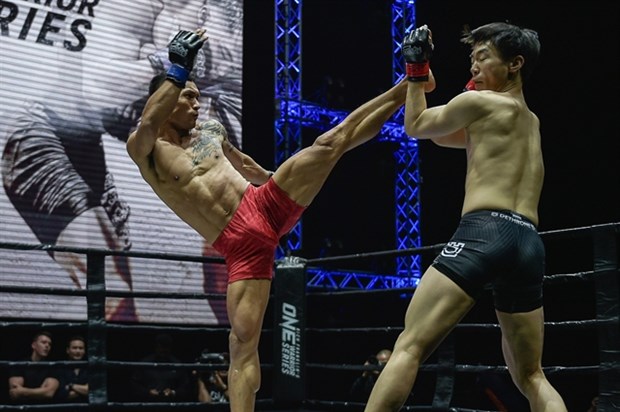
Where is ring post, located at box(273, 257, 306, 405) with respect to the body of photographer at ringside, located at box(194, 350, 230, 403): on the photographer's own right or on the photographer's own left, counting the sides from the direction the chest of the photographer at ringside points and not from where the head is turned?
on the photographer's own left

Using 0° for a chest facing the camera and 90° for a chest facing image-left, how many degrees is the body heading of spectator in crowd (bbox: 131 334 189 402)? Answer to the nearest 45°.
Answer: approximately 0°

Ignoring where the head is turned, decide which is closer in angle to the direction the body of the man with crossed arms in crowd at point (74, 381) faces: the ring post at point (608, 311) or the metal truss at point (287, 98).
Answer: the ring post

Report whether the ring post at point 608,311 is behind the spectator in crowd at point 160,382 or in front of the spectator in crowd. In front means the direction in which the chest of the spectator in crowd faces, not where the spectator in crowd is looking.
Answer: in front

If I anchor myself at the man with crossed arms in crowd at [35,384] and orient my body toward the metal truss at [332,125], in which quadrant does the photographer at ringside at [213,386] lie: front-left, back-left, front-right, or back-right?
front-right

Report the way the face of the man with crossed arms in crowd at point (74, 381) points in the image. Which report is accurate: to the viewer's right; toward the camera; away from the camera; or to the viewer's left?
toward the camera

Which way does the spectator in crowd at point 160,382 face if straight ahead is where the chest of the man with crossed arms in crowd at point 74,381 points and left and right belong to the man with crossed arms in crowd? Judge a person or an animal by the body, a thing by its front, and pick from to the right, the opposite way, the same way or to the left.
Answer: the same way

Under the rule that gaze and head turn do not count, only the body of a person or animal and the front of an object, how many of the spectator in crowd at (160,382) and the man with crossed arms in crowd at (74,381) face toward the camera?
2

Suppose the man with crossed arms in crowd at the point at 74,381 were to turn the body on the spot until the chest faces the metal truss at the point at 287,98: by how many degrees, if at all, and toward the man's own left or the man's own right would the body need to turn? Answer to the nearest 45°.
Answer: approximately 135° to the man's own left

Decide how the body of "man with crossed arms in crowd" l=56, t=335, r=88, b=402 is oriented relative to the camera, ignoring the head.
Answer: toward the camera

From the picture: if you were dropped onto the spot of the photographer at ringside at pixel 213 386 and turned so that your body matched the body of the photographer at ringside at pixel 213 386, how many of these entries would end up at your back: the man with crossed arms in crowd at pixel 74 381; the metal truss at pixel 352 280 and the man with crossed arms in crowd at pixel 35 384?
1

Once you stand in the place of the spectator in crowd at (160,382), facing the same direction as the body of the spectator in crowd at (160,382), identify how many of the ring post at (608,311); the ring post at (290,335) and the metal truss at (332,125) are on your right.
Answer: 0

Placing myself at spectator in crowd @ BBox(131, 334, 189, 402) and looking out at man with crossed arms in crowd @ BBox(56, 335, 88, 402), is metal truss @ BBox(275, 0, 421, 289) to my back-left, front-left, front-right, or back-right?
back-right
